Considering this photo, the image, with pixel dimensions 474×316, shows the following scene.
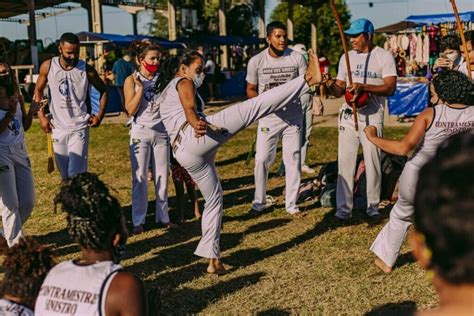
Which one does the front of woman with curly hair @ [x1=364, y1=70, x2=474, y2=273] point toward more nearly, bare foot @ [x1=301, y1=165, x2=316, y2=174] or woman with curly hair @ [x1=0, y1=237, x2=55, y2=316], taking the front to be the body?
the bare foot

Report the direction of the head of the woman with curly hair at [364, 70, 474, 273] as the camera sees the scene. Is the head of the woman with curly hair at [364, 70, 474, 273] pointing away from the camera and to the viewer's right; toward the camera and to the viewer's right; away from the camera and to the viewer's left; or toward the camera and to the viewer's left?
away from the camera and to the viewer's left

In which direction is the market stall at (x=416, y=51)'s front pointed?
toward the camera

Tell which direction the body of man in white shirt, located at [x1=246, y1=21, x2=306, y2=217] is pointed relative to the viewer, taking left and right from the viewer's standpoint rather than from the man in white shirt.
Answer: facing the viewer

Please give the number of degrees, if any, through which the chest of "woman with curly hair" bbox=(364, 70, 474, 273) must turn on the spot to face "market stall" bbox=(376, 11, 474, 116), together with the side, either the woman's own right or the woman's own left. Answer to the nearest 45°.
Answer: approximately 45° to the woman's own right

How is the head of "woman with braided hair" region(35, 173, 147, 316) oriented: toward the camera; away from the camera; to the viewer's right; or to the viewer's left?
away from the camera

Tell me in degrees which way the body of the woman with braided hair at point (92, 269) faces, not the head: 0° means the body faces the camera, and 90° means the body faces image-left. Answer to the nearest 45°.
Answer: approximately 225°

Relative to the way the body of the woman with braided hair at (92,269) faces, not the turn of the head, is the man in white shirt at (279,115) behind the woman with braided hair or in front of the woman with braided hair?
in front

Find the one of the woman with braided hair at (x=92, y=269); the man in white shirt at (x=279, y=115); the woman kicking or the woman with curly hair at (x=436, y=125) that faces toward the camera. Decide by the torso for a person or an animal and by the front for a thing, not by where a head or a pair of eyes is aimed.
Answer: the man in white shirt

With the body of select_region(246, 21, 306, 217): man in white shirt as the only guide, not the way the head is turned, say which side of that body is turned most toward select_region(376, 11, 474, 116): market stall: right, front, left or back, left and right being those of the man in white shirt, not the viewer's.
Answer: back

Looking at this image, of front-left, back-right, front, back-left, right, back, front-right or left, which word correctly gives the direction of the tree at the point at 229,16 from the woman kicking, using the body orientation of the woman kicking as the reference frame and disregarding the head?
left

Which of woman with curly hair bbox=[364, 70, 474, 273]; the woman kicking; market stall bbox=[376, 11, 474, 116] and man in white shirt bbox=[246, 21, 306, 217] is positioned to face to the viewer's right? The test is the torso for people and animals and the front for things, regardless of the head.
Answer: the woman kicking

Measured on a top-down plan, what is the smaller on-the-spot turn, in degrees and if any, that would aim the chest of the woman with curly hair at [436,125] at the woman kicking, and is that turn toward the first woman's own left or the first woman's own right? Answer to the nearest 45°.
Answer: approximately 45° to the first woman's own left

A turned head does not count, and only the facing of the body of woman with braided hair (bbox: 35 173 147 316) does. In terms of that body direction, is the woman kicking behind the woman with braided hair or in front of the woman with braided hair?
in front

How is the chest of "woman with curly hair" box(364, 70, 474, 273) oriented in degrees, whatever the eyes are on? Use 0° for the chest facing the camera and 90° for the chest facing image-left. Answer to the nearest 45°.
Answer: approximately 135°

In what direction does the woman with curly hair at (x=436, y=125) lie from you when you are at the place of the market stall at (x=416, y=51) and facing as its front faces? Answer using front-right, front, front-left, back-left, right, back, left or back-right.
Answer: front

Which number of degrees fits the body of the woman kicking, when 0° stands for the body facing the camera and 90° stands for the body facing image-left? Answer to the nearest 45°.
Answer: approximately 270°

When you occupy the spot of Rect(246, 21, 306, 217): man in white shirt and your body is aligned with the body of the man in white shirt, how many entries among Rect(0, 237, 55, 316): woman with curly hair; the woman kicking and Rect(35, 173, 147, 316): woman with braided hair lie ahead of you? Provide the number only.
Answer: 3

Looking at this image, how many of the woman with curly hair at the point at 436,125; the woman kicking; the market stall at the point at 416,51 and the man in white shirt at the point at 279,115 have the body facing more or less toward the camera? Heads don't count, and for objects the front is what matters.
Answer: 2

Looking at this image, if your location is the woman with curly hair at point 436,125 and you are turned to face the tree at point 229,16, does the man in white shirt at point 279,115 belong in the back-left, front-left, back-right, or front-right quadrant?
front-left

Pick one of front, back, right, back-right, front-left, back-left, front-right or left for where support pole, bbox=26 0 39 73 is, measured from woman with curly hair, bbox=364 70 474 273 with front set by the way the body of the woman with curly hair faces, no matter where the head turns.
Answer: front
